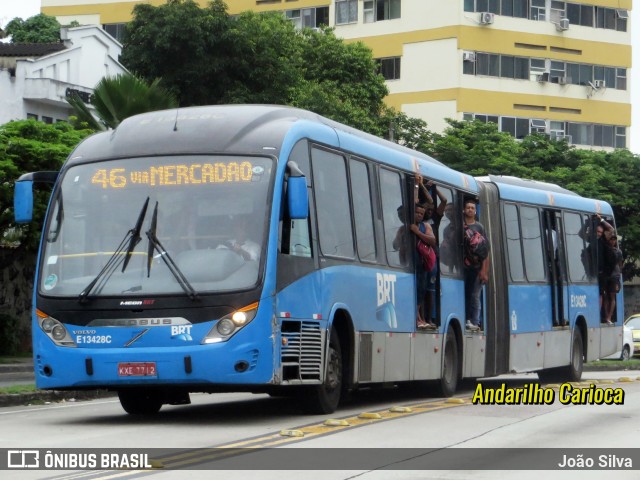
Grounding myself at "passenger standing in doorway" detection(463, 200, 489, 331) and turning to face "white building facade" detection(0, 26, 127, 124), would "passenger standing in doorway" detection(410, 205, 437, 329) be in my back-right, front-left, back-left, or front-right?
back-left

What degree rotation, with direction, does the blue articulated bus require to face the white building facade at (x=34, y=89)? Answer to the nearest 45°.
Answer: approximately 135° to its right

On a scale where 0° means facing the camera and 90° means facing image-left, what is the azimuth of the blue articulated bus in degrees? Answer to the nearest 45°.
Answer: approximately 45°
